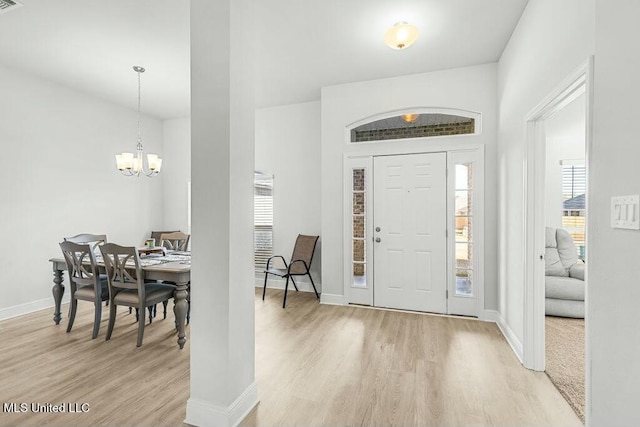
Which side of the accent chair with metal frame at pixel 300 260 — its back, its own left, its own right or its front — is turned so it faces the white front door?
left

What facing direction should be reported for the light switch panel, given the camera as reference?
facing the viewer and to the left of the viewer

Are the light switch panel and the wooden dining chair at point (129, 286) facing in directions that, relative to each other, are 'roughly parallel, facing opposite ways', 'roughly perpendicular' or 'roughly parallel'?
roughly perpendicular

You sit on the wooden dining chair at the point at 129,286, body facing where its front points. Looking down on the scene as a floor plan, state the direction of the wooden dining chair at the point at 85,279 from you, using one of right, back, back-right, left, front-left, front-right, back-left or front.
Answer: left

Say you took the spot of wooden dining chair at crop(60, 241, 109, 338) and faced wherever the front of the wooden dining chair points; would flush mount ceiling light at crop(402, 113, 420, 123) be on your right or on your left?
on your right

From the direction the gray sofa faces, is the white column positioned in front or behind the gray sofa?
in front

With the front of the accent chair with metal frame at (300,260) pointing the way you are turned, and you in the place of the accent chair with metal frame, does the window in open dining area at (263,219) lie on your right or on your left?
on your right

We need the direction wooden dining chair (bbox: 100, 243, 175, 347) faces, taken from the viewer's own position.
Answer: facing away from the viewer and to the right of the viewer

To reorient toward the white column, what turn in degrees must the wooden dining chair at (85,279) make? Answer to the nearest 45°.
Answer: approximately 135° to its right

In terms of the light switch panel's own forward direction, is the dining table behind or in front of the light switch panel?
in front
